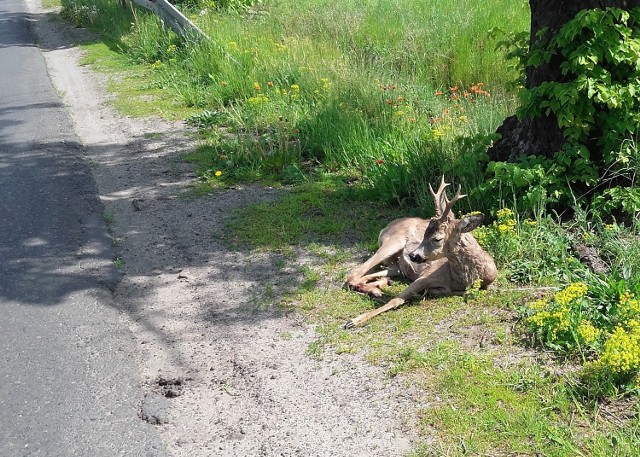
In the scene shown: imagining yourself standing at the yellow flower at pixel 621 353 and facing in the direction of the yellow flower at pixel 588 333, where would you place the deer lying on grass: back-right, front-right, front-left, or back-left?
front-left
